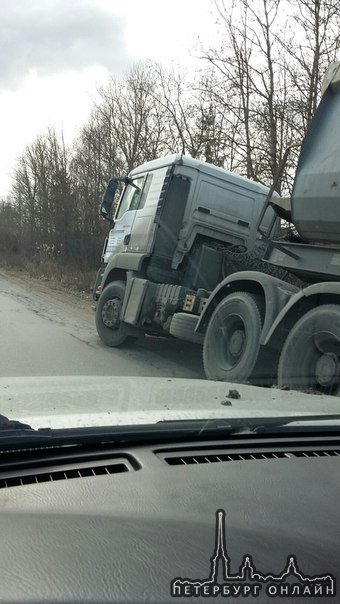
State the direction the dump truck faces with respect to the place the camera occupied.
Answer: facing away from the viewer and to the left of the viewer
